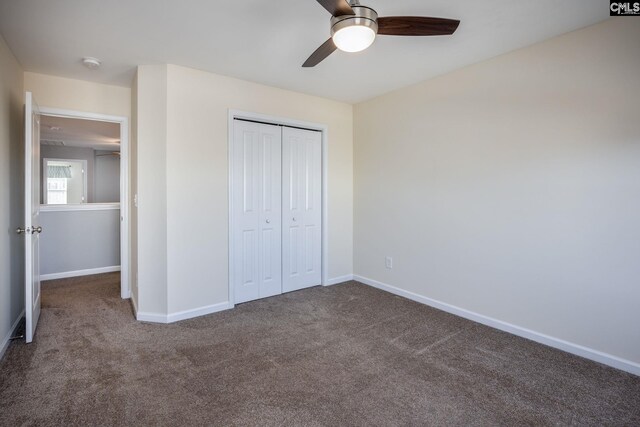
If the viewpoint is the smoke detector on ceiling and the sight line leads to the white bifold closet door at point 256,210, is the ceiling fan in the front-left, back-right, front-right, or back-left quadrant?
front-right

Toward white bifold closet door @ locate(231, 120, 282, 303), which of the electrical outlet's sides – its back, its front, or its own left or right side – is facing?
front

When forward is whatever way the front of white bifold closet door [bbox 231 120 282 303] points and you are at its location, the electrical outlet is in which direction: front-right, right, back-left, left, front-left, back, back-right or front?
front-left

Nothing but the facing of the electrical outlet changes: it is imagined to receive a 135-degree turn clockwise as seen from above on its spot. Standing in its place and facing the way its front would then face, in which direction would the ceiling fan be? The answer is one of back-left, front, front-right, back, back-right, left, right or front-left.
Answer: back

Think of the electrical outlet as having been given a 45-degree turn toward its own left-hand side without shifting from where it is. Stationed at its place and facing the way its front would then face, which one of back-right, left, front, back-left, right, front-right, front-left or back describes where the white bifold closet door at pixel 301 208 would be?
right

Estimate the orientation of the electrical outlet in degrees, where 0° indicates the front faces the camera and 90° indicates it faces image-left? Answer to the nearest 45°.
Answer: approximately 45°

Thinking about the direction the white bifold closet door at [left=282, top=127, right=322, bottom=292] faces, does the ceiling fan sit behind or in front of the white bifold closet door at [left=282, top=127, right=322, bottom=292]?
in front

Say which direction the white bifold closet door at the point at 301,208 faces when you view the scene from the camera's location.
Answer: facing the viewer and to the right of the viewer

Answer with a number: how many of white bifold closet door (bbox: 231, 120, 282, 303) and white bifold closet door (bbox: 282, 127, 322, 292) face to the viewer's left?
0

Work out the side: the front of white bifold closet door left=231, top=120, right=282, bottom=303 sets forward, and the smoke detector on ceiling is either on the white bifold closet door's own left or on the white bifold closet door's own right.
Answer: on the white bifold closet door's own right

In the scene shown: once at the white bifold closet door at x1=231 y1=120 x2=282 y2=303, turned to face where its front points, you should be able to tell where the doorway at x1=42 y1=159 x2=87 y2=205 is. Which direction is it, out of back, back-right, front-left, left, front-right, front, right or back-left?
back

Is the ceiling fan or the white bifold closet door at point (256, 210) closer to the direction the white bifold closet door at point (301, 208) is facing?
the ceiling fan

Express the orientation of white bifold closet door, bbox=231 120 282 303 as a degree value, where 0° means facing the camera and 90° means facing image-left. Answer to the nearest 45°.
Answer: approximately 315°

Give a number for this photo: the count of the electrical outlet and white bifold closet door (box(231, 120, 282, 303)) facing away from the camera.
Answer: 0

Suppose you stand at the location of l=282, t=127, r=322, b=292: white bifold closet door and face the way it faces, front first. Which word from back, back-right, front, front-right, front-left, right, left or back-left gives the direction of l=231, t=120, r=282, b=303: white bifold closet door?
right

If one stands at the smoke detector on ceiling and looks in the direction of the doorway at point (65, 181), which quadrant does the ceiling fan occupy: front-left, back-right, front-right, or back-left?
back-right

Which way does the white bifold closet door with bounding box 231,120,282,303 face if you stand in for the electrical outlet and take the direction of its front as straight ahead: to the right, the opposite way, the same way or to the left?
to the left
